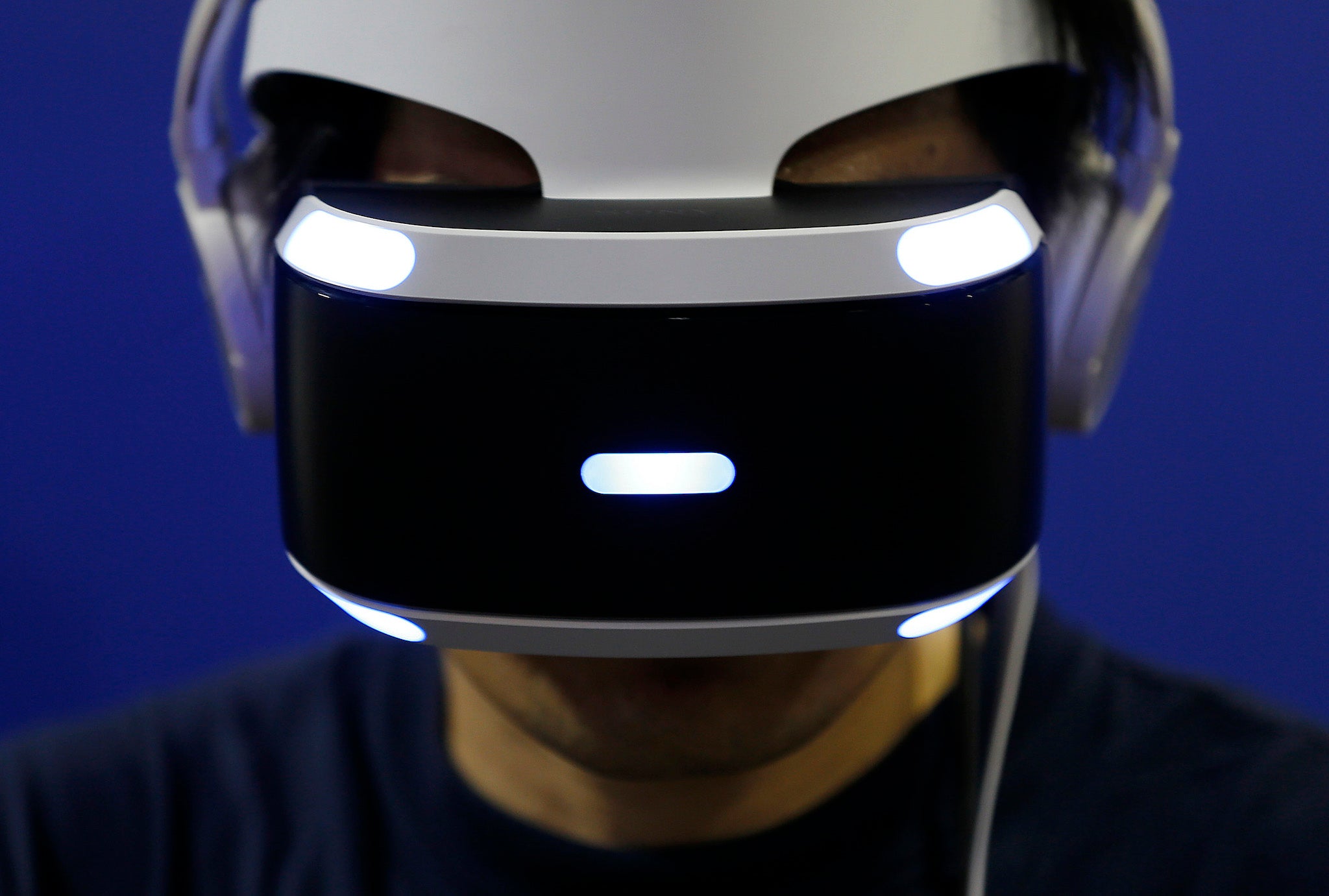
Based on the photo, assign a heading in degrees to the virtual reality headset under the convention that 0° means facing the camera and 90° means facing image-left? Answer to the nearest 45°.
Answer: approximately 0°
